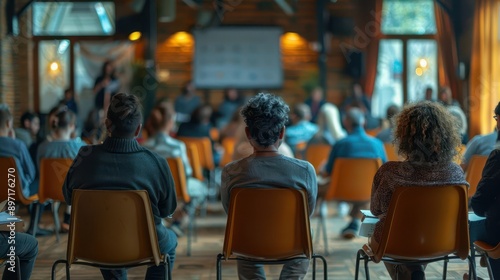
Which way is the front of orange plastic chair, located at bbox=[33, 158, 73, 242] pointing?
away from the camera

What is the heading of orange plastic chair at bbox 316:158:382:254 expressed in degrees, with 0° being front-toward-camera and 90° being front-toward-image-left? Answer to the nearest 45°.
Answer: approximately 180°

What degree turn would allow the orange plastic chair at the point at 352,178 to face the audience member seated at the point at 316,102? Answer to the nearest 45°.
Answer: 0° — it already faces them

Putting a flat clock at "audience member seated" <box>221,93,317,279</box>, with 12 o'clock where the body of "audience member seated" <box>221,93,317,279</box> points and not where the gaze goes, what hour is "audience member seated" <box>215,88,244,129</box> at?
"audience member seated" <box>215,88,244,129</box> is roughly at 12 o'clock from "audience member seated" <box>221,93,317,279</box>.

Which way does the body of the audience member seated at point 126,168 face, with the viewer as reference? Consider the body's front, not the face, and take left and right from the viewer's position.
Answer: facing away from the viewer

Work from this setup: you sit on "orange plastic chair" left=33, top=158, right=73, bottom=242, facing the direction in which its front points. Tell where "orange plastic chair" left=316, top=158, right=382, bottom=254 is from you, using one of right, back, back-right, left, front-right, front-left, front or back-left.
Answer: right

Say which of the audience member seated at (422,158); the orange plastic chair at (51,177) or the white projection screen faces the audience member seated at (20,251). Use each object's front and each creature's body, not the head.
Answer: the white projection screen

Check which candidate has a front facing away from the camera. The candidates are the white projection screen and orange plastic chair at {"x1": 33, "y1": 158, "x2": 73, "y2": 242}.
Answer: the orange plastic chair

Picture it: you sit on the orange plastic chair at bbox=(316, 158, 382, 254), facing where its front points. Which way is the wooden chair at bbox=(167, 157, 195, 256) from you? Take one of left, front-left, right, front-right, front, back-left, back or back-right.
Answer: left

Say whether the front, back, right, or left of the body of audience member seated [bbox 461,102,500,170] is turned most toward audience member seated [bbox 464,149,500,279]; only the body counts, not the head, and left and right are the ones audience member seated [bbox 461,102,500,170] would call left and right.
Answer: back

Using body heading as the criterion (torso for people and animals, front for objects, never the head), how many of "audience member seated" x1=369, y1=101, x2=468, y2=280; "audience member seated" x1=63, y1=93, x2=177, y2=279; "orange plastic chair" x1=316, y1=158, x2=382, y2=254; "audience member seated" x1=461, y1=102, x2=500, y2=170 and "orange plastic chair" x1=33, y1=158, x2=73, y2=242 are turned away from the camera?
5

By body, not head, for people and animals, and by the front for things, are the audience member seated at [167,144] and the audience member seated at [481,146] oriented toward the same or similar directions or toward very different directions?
same or similar directions

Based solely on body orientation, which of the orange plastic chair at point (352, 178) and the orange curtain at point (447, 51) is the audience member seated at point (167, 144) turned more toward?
the orange curtain

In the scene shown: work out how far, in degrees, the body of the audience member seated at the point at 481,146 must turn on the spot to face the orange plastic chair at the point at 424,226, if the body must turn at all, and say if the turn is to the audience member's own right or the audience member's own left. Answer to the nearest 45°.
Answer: approximately 180°

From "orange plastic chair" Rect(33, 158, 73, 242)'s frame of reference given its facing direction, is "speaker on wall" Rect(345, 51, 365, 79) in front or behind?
in front

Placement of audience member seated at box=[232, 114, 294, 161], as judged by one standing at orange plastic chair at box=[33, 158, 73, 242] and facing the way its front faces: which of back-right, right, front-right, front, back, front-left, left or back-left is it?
right

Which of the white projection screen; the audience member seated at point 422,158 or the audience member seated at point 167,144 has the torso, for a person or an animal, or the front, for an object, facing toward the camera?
the white projection screen

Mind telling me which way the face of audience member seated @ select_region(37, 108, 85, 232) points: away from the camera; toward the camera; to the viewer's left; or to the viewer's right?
away from the camera

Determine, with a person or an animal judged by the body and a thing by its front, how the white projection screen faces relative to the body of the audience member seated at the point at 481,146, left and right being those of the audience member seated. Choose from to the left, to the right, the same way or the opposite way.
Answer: the opposite way

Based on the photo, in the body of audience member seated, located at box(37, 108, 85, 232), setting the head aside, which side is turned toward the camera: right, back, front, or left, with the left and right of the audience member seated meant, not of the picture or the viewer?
back

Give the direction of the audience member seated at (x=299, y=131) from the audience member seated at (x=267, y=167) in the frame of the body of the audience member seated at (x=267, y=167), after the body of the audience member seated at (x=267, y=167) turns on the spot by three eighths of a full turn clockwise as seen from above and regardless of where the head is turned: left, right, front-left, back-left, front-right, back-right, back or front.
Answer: back-left

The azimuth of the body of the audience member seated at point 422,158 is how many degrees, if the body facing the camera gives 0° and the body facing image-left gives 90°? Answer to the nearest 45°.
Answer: approximately 180°
